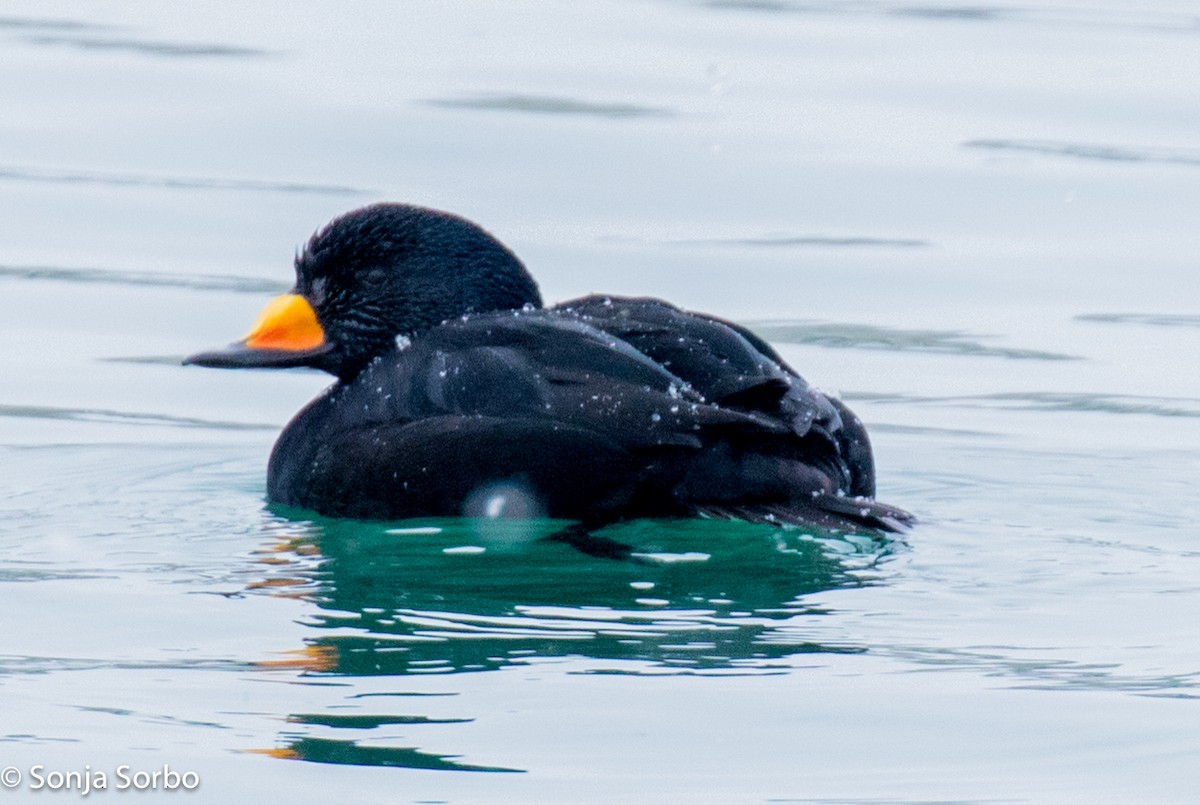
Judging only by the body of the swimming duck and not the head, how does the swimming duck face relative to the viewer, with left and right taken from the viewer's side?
facing to the left of the viewer
